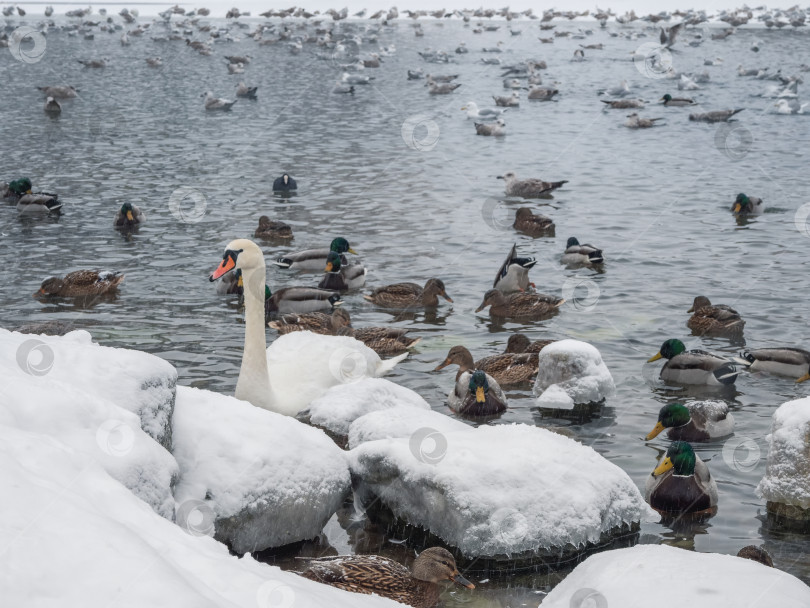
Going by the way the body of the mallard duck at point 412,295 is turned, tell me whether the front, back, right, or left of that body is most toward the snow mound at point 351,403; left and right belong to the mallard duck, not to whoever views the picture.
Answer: right

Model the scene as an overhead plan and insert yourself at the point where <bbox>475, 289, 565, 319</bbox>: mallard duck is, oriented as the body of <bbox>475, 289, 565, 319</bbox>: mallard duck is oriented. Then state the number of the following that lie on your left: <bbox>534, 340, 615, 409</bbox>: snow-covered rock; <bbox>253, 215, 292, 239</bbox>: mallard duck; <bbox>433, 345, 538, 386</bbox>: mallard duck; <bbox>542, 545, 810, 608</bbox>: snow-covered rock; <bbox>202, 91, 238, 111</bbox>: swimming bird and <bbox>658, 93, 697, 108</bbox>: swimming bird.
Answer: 3

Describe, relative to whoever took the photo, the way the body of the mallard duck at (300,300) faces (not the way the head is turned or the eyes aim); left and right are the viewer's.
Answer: facing to the left of the viewer

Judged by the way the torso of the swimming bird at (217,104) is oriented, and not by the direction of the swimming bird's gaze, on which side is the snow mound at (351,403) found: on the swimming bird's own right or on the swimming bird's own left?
on the swimming bird's own left

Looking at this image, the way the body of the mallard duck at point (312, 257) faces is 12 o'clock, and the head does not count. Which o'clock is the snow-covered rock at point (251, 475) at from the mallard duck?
The snow-covered rock is roughly at 3 o'clock from the mallard duck.

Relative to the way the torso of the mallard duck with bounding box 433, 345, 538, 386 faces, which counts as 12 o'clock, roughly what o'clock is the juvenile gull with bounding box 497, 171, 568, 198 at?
the juvenile gull with bounding box 497, 171, 568, 198 is roughly at 3 o'clock from the mallard duck with bounding box 433, 345, 538, 386.

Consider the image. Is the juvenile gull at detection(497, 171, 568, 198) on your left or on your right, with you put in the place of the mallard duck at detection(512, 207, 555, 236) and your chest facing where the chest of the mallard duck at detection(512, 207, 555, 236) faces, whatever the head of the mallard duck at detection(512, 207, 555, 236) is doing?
on your right

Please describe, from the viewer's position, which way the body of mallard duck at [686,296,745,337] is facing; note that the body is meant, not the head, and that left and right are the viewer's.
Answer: facing to the left of the viewer

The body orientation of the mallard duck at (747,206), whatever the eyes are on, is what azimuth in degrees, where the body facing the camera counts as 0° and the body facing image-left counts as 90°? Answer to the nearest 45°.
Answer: approximately 45°

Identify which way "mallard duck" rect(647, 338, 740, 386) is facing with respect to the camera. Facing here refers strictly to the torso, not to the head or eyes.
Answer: to the viewer's left

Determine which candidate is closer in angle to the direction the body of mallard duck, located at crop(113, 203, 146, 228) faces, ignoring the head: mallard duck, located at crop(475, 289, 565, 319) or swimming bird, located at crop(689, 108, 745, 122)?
the mallard duck

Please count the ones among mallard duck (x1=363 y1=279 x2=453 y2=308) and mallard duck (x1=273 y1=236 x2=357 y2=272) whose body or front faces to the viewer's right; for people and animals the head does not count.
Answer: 2

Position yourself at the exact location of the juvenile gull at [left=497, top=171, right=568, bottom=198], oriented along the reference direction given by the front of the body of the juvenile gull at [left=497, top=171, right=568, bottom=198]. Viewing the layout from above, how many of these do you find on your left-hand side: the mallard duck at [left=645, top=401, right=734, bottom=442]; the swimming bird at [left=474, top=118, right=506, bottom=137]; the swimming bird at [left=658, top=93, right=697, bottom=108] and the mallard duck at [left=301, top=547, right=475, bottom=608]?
2
